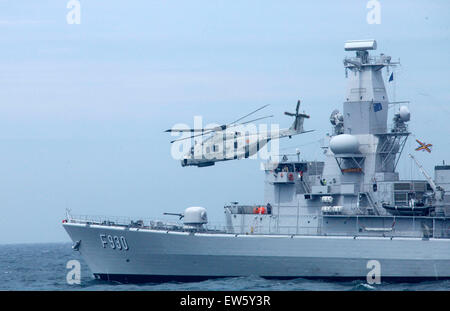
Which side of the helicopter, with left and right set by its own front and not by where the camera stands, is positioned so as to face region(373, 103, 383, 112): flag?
back

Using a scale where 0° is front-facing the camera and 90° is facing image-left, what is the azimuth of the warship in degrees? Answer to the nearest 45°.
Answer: approximately 90°

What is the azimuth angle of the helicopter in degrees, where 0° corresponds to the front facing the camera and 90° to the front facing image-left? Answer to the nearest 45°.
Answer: approximately 90°
